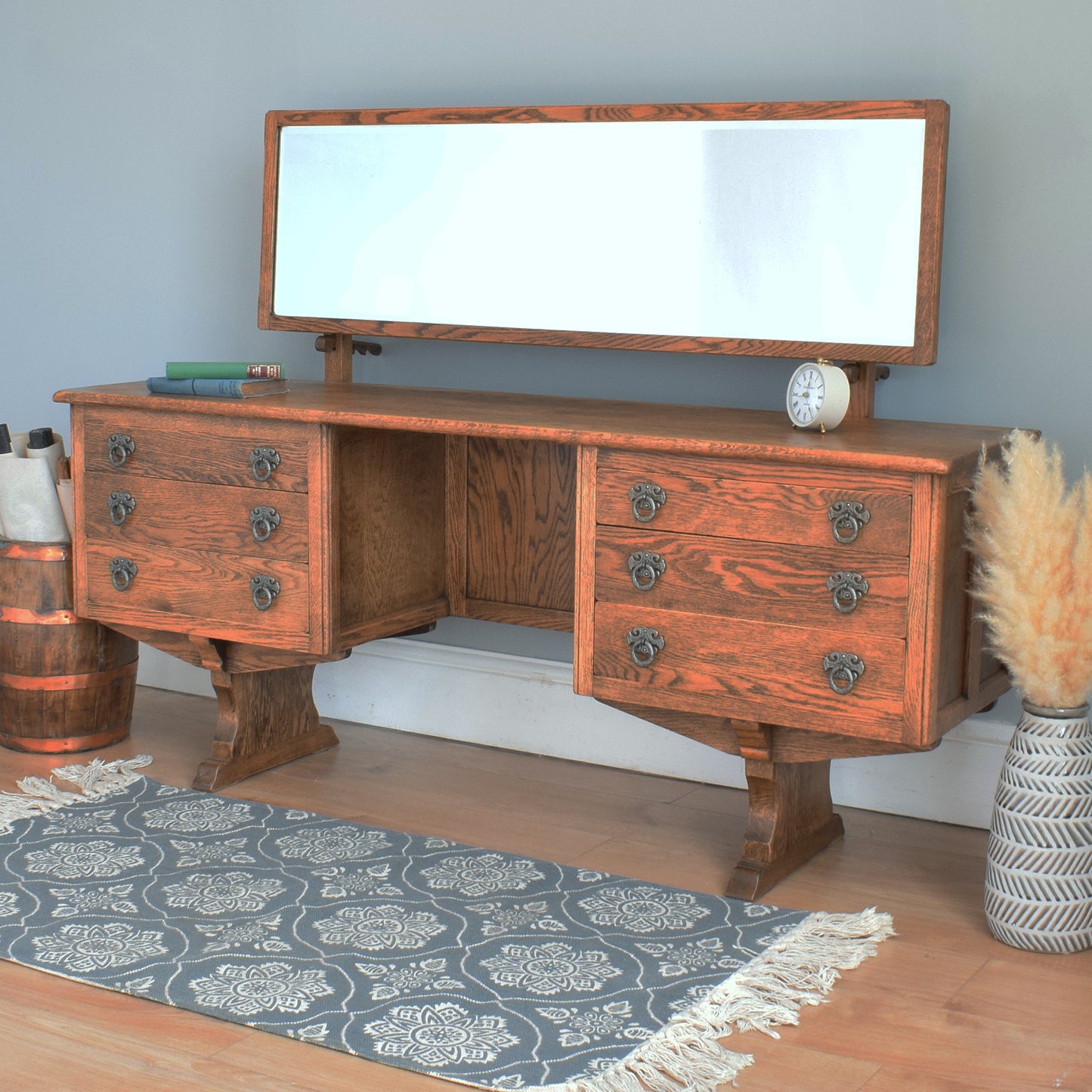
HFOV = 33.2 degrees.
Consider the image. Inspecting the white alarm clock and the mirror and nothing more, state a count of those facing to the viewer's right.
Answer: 0

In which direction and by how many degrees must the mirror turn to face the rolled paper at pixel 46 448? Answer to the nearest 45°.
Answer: approximately 45° to its right

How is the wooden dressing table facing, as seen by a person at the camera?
facing the viewer and to the left of the viewer

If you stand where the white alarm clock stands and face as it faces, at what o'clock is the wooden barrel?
The wooden barrel is roughly at 2 o'clock from the white alarm clock.

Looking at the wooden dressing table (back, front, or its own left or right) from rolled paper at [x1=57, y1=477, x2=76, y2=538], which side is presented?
right

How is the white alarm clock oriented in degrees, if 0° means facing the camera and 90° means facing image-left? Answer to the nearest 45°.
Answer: approximately 45°

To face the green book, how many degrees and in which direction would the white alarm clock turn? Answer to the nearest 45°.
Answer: approximately 45° to its right
